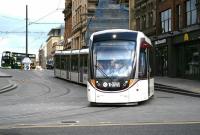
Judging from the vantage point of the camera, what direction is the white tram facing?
facing the viewer
